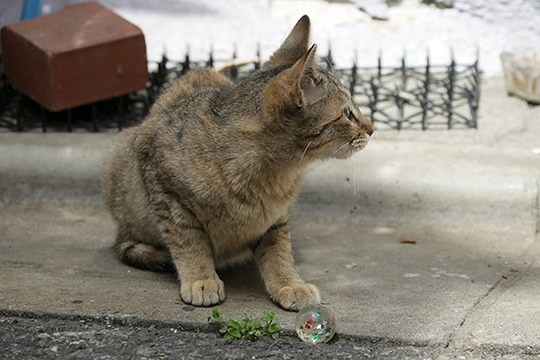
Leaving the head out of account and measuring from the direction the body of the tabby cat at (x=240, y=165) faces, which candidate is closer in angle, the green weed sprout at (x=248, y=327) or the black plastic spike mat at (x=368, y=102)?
the green weed sprout

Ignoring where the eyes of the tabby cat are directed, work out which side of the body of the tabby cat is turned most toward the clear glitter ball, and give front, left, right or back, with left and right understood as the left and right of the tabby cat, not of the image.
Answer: front

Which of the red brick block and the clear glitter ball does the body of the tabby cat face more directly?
the clear glitter ball

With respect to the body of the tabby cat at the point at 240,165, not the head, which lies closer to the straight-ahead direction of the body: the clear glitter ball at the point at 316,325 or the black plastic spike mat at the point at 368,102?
the clear glitter ball

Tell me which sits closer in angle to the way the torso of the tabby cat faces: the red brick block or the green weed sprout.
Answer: the green weed sprout

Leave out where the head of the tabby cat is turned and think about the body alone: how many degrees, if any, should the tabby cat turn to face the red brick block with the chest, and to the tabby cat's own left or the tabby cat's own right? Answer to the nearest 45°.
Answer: approximately 180°
